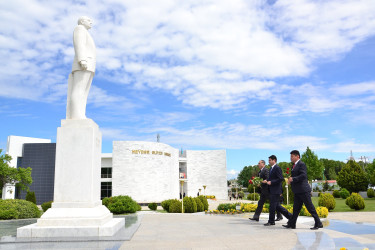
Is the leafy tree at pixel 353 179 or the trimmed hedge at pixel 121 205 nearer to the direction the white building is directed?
the trimmed hedge

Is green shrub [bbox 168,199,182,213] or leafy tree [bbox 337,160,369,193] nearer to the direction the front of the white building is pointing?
the green shrub

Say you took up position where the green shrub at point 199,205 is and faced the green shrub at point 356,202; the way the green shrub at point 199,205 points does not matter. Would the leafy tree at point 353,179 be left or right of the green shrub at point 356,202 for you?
left

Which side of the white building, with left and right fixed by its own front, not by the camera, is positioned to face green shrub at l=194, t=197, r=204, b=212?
front

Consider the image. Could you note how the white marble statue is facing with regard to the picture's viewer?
facing to the right of the viewer

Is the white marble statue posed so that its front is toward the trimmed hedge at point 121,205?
no

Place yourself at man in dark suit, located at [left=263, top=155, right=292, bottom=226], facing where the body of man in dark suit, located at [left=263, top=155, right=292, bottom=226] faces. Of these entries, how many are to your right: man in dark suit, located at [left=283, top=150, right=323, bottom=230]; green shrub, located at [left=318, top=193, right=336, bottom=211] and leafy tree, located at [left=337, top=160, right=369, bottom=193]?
2

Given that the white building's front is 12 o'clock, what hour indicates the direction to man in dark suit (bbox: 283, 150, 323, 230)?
The man in dark suit is roughly at 12 o'clock from the white building.

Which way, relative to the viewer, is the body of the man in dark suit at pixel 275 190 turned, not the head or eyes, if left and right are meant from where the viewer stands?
facing to the left of the viewer

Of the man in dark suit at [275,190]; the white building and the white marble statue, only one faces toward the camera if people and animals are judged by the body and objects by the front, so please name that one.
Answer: the white building

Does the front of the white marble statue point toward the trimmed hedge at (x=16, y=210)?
no

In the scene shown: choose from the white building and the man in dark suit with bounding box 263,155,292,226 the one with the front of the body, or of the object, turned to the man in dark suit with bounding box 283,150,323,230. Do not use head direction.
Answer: the white building

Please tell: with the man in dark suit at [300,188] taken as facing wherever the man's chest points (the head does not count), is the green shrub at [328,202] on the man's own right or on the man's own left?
on the man's own right

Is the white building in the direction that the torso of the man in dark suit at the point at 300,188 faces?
no

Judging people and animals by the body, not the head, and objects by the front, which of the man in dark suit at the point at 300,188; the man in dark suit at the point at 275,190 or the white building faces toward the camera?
the white building
